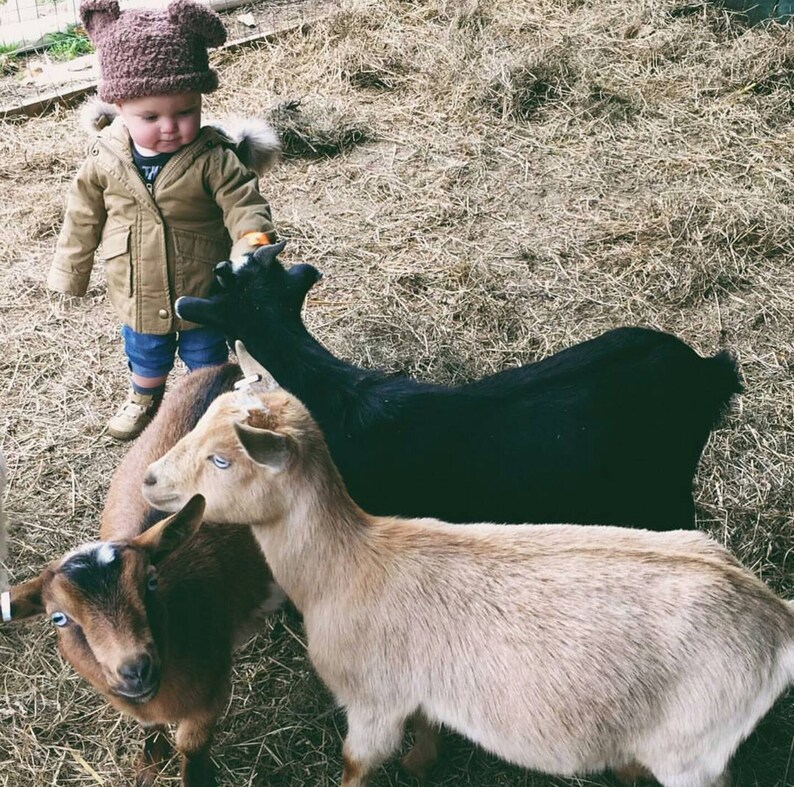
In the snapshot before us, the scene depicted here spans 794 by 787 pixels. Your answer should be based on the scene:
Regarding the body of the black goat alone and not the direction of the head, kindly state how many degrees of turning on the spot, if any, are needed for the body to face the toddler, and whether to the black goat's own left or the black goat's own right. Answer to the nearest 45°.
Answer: approximately 45° to the black goat's own right

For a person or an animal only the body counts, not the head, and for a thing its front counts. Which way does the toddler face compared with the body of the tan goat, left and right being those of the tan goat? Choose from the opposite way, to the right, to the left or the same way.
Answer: to the left

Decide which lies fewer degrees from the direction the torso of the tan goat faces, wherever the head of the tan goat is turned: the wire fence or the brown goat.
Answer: the brown goat

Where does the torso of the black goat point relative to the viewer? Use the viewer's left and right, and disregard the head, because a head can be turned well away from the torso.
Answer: facing to the left of the viewer

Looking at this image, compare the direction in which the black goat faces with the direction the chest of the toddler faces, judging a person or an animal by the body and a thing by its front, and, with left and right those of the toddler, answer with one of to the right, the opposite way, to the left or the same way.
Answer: to the right

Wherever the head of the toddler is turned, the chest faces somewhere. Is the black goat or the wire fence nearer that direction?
the black goat

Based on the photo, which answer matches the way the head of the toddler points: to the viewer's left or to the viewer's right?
to the viewer's right

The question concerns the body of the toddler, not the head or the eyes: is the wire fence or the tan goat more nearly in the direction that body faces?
the tan goat

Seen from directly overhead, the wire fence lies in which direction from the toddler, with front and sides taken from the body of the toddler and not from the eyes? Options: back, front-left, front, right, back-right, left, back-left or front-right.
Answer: back

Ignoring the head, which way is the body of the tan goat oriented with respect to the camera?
to the viewer's left
